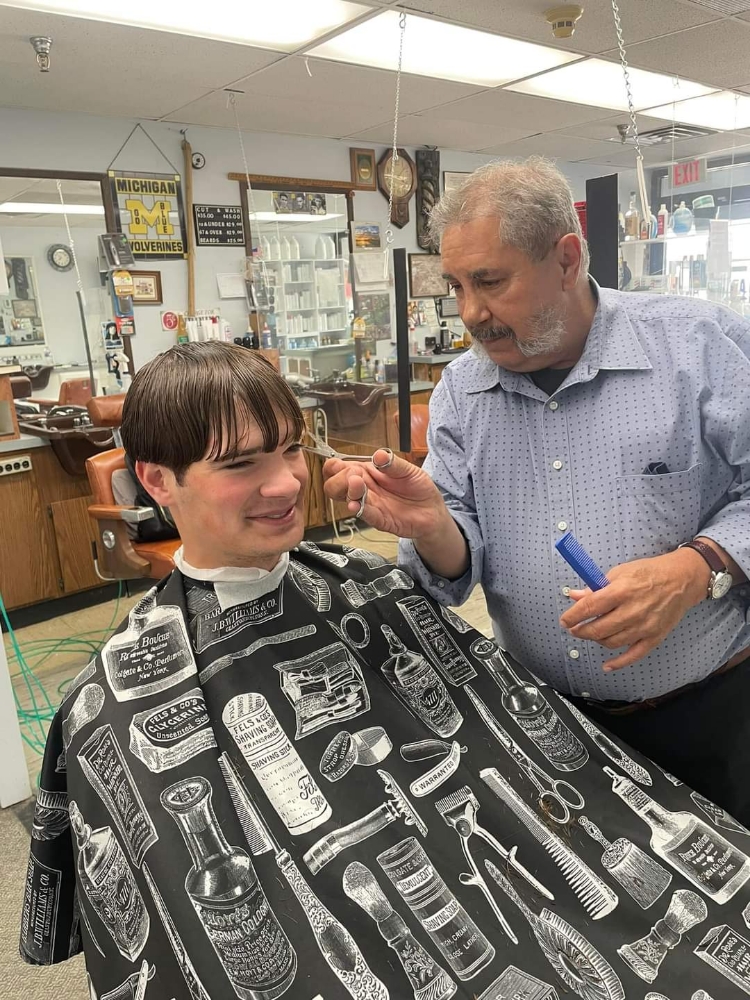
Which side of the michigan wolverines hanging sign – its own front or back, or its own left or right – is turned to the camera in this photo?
front

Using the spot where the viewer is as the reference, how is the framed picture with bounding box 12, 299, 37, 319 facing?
facing the viewer

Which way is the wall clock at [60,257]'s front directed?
toward the camera

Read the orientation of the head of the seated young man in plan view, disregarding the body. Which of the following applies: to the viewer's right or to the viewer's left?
to the viewer's right

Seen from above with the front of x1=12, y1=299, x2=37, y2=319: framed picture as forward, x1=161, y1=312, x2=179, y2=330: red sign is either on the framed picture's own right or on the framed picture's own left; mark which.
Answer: on the framed picture's own left

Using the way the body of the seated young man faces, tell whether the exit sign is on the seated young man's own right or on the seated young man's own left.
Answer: on the seated young man's own left

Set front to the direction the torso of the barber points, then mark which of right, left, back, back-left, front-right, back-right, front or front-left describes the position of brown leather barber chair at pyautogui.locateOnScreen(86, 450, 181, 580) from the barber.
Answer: right

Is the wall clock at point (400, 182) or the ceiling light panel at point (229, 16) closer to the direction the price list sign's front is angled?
the ceiling light panel

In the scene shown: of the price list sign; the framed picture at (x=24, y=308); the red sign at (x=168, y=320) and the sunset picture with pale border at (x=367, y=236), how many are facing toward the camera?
4

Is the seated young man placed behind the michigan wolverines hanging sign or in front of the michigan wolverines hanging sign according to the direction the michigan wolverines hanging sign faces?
in front

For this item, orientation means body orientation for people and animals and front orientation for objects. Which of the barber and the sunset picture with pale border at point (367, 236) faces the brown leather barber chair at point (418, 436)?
the sunset picture with pale border

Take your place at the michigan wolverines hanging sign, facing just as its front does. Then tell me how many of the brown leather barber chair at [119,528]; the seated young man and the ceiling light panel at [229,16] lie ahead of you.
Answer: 3

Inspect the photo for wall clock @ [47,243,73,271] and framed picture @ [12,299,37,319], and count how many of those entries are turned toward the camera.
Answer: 2

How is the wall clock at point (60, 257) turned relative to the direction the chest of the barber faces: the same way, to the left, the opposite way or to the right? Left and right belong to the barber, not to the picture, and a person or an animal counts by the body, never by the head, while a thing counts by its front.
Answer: to the left

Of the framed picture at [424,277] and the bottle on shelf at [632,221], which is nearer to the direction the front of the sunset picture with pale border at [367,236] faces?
the bottle on shelf

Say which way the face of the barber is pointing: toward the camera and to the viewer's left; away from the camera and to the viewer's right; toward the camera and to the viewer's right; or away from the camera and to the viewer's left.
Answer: toward the camera and to the viewer's left
